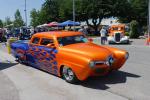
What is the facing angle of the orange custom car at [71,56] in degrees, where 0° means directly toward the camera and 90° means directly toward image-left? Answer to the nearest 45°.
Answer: approximately 315°
